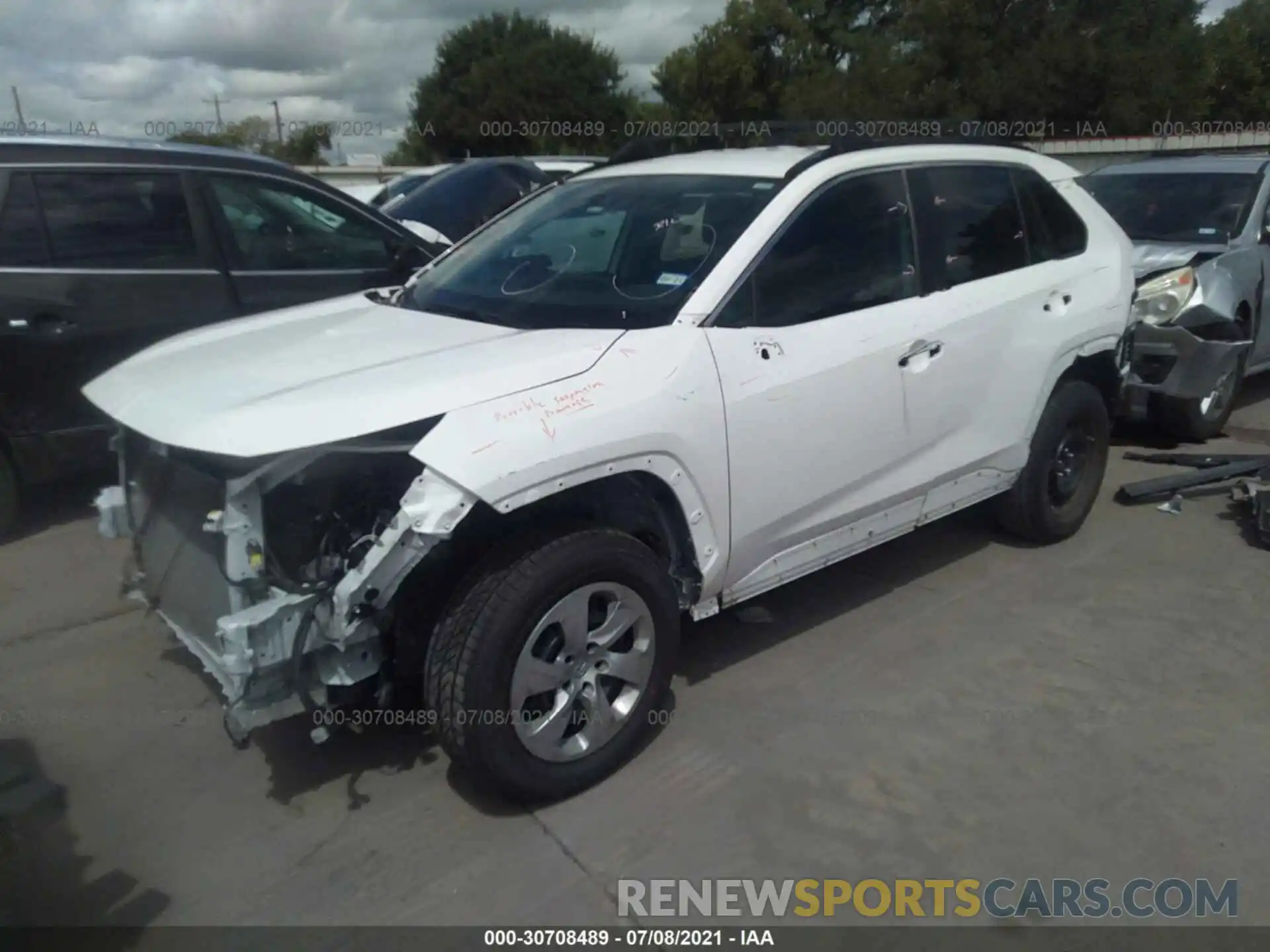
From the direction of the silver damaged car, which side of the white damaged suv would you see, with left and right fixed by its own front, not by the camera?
back

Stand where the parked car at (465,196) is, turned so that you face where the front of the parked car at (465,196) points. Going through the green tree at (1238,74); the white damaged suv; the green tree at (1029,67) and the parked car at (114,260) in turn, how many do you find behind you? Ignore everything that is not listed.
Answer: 2

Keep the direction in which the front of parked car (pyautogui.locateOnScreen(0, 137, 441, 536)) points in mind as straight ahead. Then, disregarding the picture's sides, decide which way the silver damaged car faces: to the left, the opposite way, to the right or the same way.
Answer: the opposite way

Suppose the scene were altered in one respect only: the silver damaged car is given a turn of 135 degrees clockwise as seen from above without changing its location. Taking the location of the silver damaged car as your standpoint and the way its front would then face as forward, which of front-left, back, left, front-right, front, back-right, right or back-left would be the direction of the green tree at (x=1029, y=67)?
front

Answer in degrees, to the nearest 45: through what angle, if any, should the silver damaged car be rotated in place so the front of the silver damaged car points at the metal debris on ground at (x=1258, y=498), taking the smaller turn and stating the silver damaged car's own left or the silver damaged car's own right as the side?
approximately 45° to the silver damaged car's own left

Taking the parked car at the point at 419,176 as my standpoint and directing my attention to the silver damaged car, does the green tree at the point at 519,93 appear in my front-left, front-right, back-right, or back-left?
back-left

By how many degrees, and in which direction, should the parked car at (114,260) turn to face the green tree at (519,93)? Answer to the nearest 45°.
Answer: approximately 90° to its left

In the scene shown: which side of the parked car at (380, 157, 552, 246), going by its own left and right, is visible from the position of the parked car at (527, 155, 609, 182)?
back

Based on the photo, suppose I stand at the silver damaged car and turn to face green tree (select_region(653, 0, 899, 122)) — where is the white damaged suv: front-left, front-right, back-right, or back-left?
back-left

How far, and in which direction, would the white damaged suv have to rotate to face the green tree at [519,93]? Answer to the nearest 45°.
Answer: approximately 135° to its right

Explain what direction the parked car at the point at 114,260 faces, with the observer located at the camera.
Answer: facing to the right of the viewer

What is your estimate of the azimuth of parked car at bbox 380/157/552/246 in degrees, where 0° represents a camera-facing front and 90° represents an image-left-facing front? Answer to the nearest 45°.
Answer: approximately 45°
